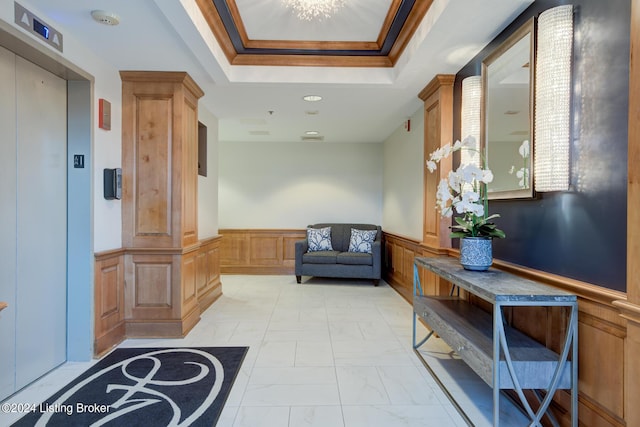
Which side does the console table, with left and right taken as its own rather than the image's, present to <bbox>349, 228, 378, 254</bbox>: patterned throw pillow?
right

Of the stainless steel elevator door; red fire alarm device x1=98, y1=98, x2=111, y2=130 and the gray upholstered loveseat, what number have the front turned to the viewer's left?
0

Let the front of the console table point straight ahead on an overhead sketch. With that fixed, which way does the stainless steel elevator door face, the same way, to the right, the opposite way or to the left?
the opposite way

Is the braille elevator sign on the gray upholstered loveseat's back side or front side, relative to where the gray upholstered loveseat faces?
on the front side

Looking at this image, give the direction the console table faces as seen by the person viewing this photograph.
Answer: facing the viewer and to the left of the viewer

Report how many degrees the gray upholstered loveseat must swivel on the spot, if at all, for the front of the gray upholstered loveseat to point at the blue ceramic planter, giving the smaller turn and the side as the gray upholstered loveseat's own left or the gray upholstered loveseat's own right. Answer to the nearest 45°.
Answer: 0° — it already faces it

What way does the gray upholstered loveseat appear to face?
toward the camera

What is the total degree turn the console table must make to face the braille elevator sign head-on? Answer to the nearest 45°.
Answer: approximately 45° to its right

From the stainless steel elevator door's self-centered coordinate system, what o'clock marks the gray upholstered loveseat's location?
The gray upholstered loveseat is roughly at 10 o'clock from the stainless steel elevator door.

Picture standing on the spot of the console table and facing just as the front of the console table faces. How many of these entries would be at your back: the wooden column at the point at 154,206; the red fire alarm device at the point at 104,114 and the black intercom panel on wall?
0

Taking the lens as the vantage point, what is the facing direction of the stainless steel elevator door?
facing the viewer and to the right of the viewer

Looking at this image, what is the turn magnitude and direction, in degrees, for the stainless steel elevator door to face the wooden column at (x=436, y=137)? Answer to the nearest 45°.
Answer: approximately 45° to its left

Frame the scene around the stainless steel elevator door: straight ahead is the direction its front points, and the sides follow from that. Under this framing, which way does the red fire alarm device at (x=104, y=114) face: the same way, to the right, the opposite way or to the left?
the same way

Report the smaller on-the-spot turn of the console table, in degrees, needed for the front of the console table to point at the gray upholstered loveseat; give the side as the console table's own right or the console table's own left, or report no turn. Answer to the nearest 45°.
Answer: approximately 90° to the console table's own right

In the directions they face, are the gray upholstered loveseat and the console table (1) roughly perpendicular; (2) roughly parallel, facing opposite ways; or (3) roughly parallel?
roughly perpendicular

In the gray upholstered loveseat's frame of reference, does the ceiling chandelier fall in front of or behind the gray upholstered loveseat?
in front

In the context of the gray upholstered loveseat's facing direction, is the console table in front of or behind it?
in front

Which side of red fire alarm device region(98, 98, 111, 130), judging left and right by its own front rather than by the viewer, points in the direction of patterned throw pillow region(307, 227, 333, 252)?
left

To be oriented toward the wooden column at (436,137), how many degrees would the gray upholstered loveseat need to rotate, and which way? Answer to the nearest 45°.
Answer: approximately 45° to its left
